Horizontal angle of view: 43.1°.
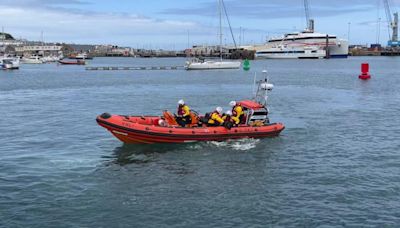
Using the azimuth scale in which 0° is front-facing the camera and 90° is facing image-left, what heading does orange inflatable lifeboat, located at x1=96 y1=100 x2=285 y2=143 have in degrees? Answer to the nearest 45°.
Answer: approximately 90°
